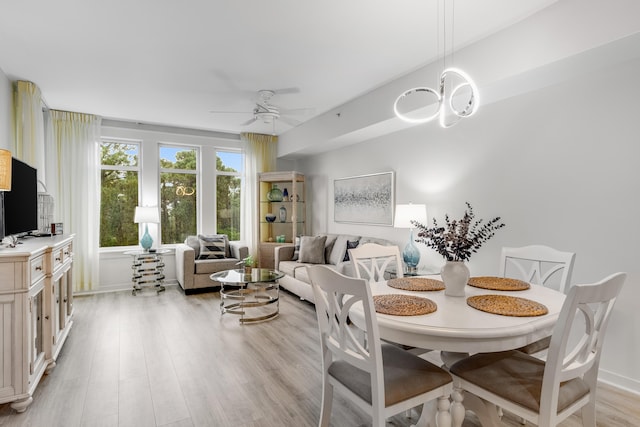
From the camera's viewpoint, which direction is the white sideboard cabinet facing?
to the viewer's right

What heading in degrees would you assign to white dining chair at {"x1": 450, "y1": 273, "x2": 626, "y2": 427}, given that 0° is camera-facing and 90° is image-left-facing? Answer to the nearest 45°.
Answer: approximately 135°

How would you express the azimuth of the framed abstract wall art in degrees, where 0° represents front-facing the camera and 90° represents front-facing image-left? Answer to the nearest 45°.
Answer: approximately 45°

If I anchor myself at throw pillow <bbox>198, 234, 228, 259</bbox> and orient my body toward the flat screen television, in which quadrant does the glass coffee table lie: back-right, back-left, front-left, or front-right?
front-left

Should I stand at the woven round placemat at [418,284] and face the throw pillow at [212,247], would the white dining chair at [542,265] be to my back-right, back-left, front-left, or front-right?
back-right

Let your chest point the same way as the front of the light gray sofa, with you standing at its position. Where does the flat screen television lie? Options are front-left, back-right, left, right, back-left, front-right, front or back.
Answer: front

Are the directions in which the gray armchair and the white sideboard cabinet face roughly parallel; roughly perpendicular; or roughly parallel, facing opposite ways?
roughly perpendicular

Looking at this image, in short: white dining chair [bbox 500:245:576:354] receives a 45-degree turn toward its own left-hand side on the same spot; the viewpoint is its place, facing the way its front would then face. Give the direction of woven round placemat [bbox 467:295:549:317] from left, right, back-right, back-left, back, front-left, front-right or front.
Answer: front

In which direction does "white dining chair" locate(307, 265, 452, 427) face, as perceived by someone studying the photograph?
facing away from the viewer and to the right of the viewer

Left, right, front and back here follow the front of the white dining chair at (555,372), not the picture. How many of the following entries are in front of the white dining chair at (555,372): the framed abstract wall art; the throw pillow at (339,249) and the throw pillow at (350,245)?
3

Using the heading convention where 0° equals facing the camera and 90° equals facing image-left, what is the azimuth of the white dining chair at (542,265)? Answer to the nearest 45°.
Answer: approximately 45°

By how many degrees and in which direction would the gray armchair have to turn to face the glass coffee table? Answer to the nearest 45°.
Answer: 0° — it already faces it

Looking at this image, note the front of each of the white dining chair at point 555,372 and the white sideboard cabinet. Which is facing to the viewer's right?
the white sideboard cabinet

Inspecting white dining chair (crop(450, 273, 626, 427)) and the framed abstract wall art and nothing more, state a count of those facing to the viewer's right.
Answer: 0

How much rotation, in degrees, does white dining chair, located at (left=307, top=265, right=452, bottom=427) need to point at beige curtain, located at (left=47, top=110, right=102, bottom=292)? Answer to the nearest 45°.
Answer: approximately 90° to its left

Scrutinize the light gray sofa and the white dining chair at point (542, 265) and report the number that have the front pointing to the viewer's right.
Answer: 0
